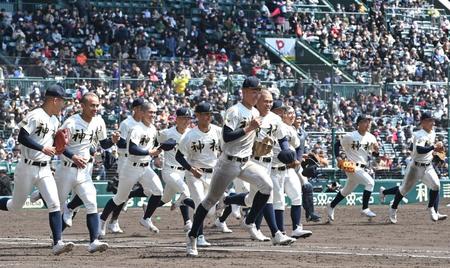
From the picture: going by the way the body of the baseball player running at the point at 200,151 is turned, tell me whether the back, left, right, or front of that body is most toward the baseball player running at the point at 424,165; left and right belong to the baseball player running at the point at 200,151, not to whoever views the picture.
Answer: left

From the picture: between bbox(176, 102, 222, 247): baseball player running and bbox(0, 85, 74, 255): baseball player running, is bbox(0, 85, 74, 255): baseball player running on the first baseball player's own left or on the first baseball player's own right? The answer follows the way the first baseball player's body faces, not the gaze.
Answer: on the first baseball player's own right
